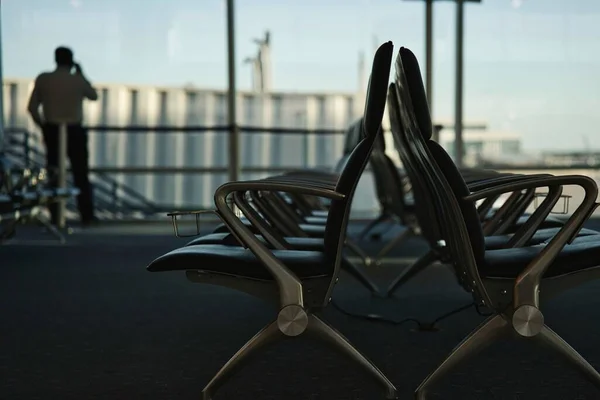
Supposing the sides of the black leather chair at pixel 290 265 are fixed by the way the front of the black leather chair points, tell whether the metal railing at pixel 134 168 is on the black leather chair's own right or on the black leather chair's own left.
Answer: on the black leather chair's own right

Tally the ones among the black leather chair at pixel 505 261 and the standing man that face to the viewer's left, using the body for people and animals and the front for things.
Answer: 0

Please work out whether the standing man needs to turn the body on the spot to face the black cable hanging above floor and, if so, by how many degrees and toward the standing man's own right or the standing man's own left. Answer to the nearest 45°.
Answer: approximately 180°

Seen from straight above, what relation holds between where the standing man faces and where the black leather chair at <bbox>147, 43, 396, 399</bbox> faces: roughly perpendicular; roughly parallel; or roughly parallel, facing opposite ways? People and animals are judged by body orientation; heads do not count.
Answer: roughly perpendicular

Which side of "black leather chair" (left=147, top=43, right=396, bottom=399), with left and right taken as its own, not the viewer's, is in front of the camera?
left

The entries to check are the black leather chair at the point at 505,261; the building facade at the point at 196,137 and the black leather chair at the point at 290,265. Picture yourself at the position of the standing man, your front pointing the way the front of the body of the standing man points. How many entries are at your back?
2

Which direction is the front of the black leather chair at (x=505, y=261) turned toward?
to the viewer's right

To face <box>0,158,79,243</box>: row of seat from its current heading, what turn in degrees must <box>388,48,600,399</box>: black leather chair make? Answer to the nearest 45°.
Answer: approximately 135° to its left

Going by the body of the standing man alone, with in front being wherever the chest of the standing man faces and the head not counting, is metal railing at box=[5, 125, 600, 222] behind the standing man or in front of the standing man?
in front

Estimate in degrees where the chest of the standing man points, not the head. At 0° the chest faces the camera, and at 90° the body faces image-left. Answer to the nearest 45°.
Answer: approximately 180°
